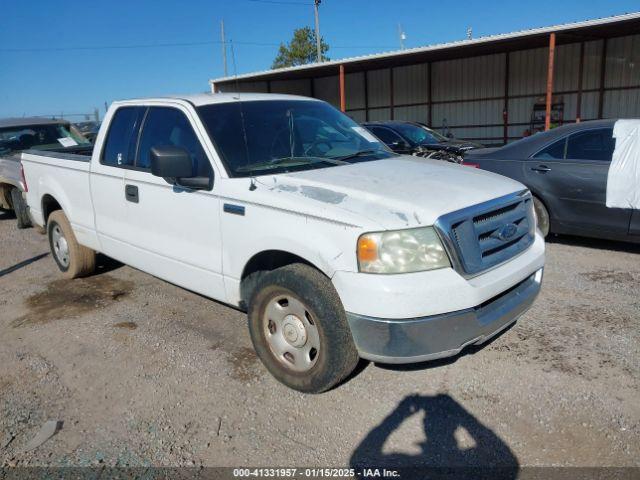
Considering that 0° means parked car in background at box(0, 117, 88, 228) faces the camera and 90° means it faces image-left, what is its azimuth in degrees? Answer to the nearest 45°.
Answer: approximately 315°

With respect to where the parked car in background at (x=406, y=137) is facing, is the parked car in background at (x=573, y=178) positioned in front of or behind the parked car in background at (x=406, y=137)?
in front

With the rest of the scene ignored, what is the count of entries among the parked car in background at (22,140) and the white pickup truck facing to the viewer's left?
0

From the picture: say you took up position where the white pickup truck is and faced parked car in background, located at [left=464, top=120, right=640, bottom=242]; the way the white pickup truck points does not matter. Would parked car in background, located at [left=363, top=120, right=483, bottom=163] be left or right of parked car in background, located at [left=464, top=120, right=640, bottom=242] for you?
left

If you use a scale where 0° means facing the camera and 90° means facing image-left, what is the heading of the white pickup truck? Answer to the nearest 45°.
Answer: approximately 315°

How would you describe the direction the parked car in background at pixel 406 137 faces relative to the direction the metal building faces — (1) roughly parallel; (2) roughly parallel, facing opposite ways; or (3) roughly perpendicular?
roughly perpendicular

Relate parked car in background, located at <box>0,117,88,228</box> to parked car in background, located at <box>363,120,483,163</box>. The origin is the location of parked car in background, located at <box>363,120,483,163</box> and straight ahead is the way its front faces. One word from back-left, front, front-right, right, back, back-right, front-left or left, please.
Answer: right

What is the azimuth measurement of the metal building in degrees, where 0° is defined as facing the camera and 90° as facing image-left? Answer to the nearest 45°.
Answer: approximately 45°

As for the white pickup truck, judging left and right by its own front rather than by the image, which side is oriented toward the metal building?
left

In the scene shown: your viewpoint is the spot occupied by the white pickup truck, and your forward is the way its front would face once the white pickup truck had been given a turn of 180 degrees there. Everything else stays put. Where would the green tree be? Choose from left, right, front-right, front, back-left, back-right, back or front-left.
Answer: front-right
